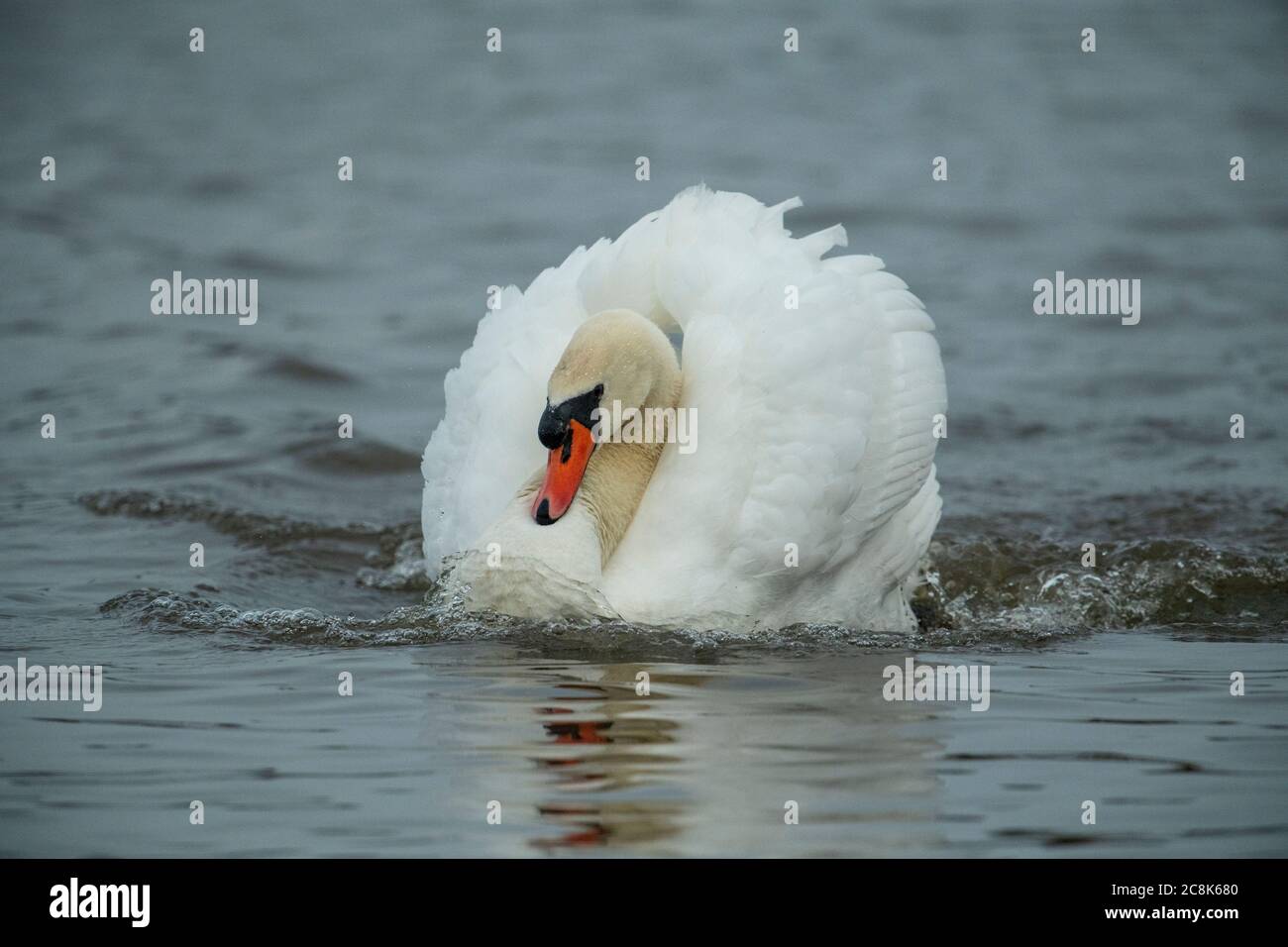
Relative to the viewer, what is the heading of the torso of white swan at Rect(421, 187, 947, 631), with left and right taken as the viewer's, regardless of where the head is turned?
facing the viewer and to the left of the viewer
